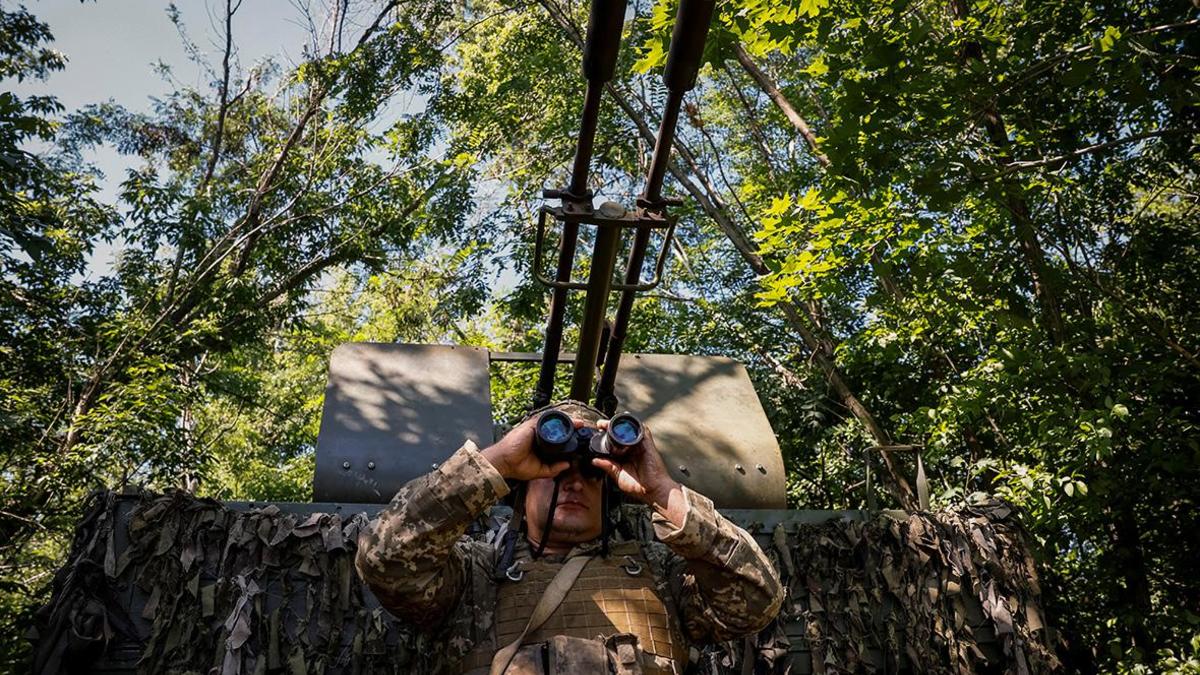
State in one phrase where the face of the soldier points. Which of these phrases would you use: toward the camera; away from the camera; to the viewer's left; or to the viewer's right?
toward the camera

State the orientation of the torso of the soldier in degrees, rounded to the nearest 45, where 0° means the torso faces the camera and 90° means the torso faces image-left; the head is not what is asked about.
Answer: approximately 0°

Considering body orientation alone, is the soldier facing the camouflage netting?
no
